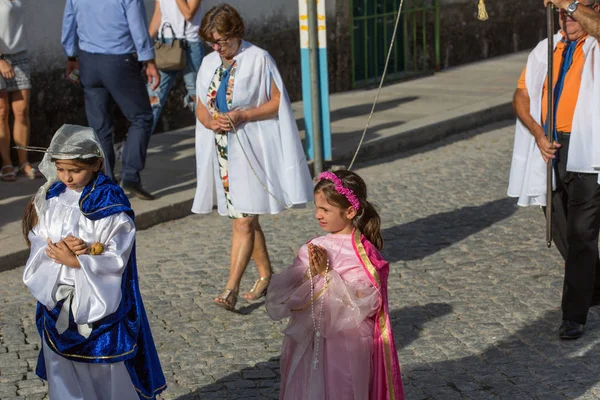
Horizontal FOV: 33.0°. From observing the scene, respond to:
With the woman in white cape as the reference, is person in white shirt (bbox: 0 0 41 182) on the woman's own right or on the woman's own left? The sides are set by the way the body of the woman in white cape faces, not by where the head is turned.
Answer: on the woman's own right

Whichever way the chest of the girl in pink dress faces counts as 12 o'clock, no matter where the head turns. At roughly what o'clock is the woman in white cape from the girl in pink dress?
The woman in white cape is roughly at 4 o'clock from the girl in pink dress.

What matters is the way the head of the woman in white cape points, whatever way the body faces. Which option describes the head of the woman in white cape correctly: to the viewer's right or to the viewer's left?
to the viewer's left

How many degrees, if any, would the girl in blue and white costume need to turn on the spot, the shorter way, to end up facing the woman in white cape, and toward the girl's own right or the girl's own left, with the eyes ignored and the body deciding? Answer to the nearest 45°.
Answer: approximately 180°

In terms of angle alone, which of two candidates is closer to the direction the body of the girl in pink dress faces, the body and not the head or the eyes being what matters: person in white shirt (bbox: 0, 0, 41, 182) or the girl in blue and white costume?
the girl in blue and white costume

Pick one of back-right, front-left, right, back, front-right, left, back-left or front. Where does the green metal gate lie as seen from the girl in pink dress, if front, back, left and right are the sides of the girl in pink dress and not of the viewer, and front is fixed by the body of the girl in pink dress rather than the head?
back-right

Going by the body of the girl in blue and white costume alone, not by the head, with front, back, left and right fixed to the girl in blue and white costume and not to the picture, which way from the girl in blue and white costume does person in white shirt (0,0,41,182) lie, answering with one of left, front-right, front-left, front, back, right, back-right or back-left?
back-right

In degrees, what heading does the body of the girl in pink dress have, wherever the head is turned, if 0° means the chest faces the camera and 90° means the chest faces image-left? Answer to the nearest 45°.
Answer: approximately 45°

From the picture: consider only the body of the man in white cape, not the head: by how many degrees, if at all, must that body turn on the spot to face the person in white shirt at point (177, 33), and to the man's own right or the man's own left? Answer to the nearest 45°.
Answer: approximately 90° to the man's own right
